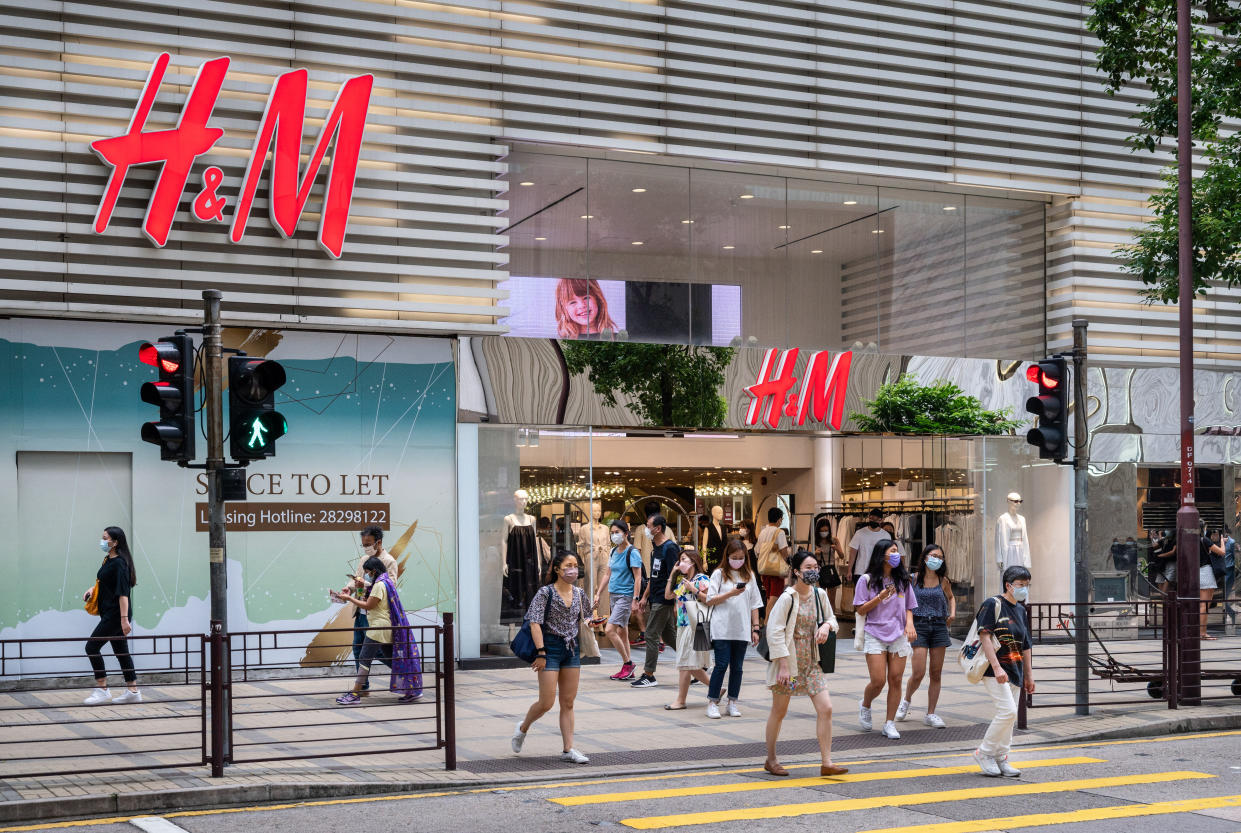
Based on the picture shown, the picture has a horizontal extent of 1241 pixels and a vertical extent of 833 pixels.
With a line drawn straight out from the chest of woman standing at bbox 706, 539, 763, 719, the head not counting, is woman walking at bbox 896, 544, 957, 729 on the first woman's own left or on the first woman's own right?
on the first woman's own left

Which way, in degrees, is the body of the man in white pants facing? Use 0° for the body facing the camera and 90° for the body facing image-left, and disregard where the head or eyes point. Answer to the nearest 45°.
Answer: approximately 315°

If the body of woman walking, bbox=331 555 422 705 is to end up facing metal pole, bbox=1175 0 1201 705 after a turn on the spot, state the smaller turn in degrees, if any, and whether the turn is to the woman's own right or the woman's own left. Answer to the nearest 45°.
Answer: approximately 180°

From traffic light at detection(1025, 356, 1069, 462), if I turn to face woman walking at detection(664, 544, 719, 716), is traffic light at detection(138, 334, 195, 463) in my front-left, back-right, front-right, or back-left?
front-left

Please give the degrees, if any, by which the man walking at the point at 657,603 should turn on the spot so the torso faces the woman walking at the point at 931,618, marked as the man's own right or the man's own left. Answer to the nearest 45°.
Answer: approximately 135° to the man's own left

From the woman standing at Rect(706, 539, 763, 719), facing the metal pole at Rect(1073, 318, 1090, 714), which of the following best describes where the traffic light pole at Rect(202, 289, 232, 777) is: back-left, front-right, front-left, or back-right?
back-right

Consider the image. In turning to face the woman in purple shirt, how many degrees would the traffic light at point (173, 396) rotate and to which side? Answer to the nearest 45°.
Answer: approximately 135° to its left

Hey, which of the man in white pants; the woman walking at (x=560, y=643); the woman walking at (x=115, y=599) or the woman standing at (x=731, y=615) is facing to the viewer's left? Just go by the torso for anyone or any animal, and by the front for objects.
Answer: the woman walking at (x=115, y=599)

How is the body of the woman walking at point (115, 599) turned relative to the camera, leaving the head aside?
to the viewer's left

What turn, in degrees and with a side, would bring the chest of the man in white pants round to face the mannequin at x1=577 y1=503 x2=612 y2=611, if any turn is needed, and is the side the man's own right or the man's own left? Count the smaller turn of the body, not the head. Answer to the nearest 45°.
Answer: approximately 180°

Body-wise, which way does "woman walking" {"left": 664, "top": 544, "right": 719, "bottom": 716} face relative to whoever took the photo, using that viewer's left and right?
facing the viewer and to the left of the viewer
